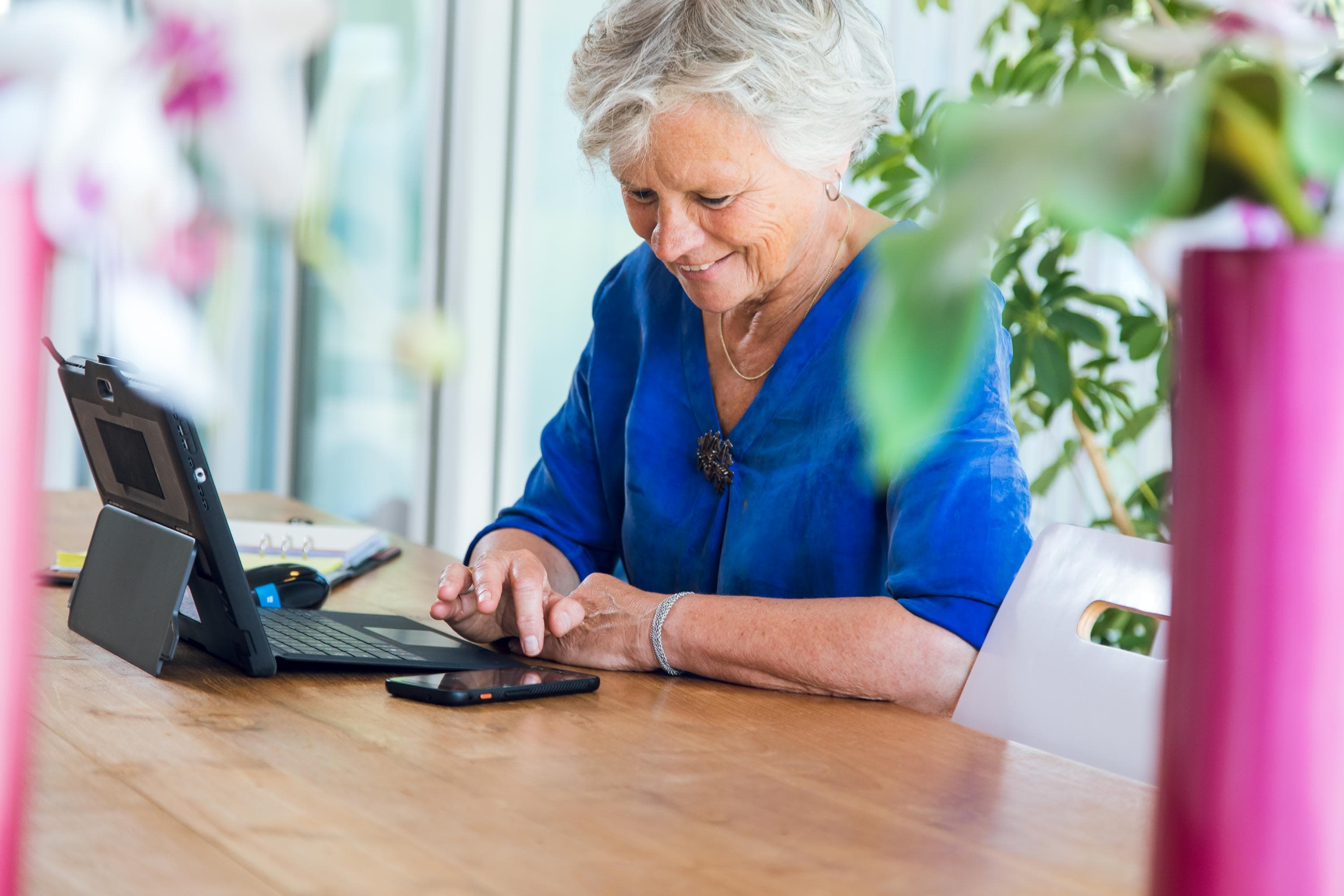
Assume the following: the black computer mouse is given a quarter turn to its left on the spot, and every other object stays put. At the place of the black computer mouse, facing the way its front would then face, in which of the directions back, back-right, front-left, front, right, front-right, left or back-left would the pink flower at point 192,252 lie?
front

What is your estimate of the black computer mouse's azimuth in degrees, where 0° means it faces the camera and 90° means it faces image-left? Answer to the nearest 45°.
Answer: approximately 90°

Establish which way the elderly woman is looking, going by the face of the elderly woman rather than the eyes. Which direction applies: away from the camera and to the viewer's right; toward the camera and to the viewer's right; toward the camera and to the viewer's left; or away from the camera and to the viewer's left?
toward the camera and to the viewer's left

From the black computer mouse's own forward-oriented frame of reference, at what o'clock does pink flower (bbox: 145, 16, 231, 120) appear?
The pink flower is roughly at 9 o'clock from the black computer mouse.

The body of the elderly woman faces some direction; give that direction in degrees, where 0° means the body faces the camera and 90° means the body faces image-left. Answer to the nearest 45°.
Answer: approximately 45°
